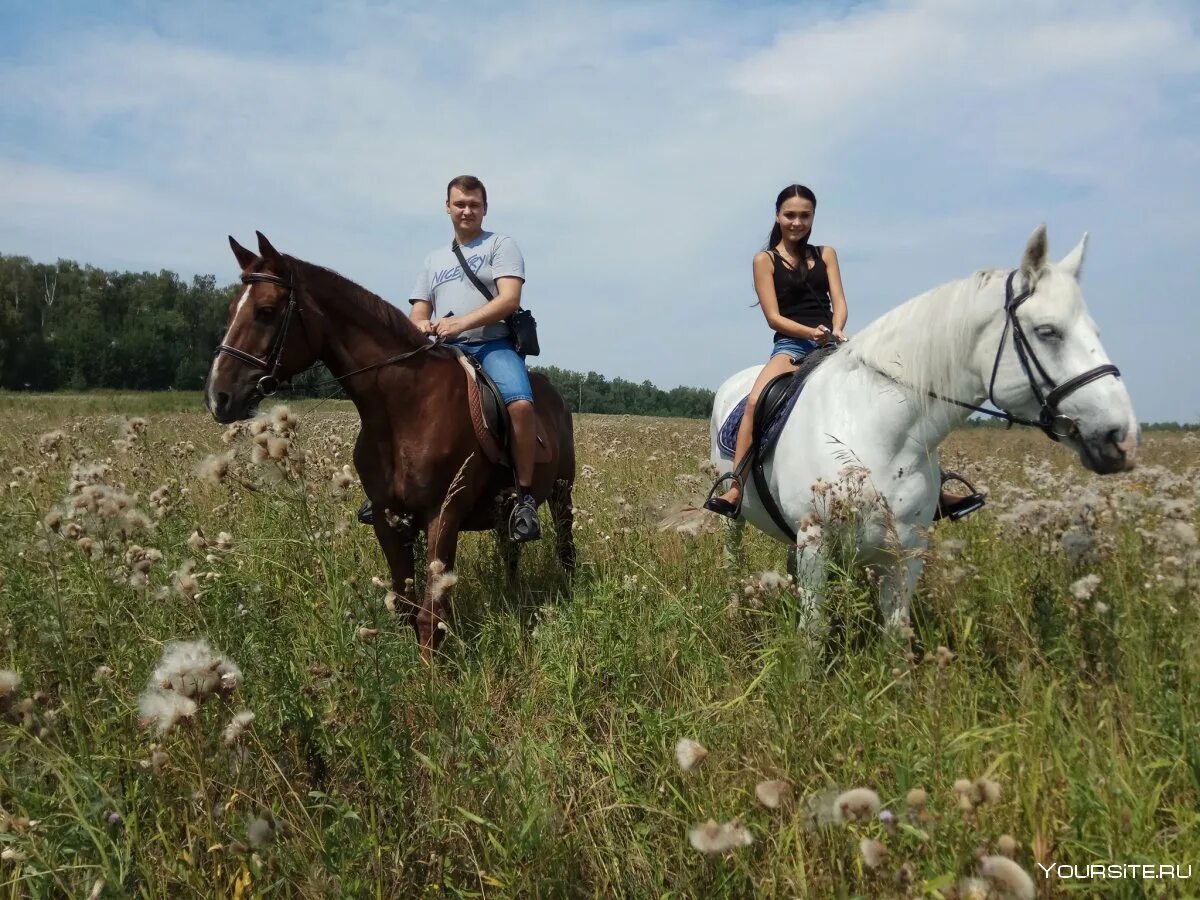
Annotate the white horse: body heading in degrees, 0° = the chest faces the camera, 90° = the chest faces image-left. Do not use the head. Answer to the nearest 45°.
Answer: approximately 315°

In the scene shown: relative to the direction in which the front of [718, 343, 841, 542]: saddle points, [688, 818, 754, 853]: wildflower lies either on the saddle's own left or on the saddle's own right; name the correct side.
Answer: on the saddle's own right

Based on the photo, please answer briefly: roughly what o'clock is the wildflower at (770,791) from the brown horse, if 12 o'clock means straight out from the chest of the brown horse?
The wildflower is roughly at 10 o'clock from the brown horse.

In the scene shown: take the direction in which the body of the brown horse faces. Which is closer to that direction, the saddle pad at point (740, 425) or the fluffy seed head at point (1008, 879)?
the fluffy seed head

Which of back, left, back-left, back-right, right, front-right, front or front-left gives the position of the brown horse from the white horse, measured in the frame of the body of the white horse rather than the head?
back-right

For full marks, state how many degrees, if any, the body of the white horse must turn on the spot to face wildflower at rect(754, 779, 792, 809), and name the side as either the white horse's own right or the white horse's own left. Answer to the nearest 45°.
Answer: approximately 45° to the white horse's own right

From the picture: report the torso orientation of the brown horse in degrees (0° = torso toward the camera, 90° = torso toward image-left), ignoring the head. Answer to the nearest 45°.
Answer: approximately 45°

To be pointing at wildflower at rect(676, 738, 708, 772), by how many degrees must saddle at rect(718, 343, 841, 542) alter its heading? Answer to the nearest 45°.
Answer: approximately 45° to its right

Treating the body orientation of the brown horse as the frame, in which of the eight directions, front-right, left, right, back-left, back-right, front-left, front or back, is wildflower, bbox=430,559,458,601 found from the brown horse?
front-left

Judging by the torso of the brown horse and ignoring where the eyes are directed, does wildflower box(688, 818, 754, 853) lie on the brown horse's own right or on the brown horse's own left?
on the brown horse's own left

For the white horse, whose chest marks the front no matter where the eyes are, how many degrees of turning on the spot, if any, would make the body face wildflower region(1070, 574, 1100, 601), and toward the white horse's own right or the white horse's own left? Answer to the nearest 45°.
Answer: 0° — it already faces it

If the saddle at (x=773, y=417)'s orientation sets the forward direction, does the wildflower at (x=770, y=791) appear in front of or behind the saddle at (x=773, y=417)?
in front

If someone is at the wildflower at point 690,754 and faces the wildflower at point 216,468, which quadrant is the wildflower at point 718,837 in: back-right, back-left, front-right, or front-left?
back-left
